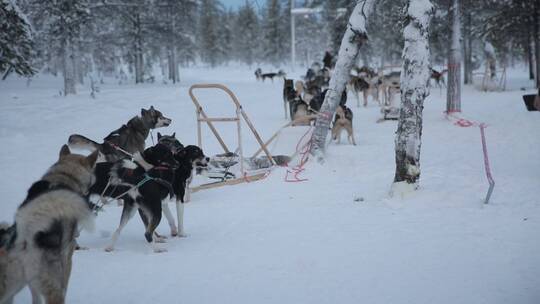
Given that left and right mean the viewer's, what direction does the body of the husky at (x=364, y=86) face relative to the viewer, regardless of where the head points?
facing to the left of the viewer

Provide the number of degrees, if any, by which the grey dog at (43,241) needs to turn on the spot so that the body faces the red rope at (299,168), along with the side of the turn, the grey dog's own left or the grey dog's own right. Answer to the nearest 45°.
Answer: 0° — it already faces it

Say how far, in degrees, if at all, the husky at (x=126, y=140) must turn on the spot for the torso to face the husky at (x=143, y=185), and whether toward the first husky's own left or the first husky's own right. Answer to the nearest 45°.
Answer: approximately 90° to the first husky's own right

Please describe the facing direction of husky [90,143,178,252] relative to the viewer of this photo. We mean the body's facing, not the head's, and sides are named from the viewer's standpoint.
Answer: facing away from the viewer and to the right of the viewer

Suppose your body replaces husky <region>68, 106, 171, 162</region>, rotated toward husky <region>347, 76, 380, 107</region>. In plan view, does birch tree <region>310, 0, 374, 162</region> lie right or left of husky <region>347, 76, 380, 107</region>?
right

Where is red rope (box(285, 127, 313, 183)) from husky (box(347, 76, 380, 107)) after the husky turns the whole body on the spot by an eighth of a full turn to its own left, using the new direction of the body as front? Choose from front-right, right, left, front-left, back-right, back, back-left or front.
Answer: front-left

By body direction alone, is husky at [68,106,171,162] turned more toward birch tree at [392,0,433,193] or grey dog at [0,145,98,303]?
the birch tree

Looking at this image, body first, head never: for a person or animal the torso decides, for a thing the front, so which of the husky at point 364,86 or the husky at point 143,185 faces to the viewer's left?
the husky at point 364,86

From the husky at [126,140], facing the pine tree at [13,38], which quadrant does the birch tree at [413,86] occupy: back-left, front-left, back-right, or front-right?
back-right

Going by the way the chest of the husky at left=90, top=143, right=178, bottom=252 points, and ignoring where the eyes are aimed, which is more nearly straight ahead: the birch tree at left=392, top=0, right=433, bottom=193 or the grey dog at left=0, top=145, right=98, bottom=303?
the birch tree

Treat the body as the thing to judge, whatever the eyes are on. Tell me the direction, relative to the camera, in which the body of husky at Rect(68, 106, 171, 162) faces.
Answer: to the viewer's right

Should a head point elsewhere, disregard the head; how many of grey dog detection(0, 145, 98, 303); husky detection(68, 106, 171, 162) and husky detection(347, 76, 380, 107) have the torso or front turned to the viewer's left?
1
